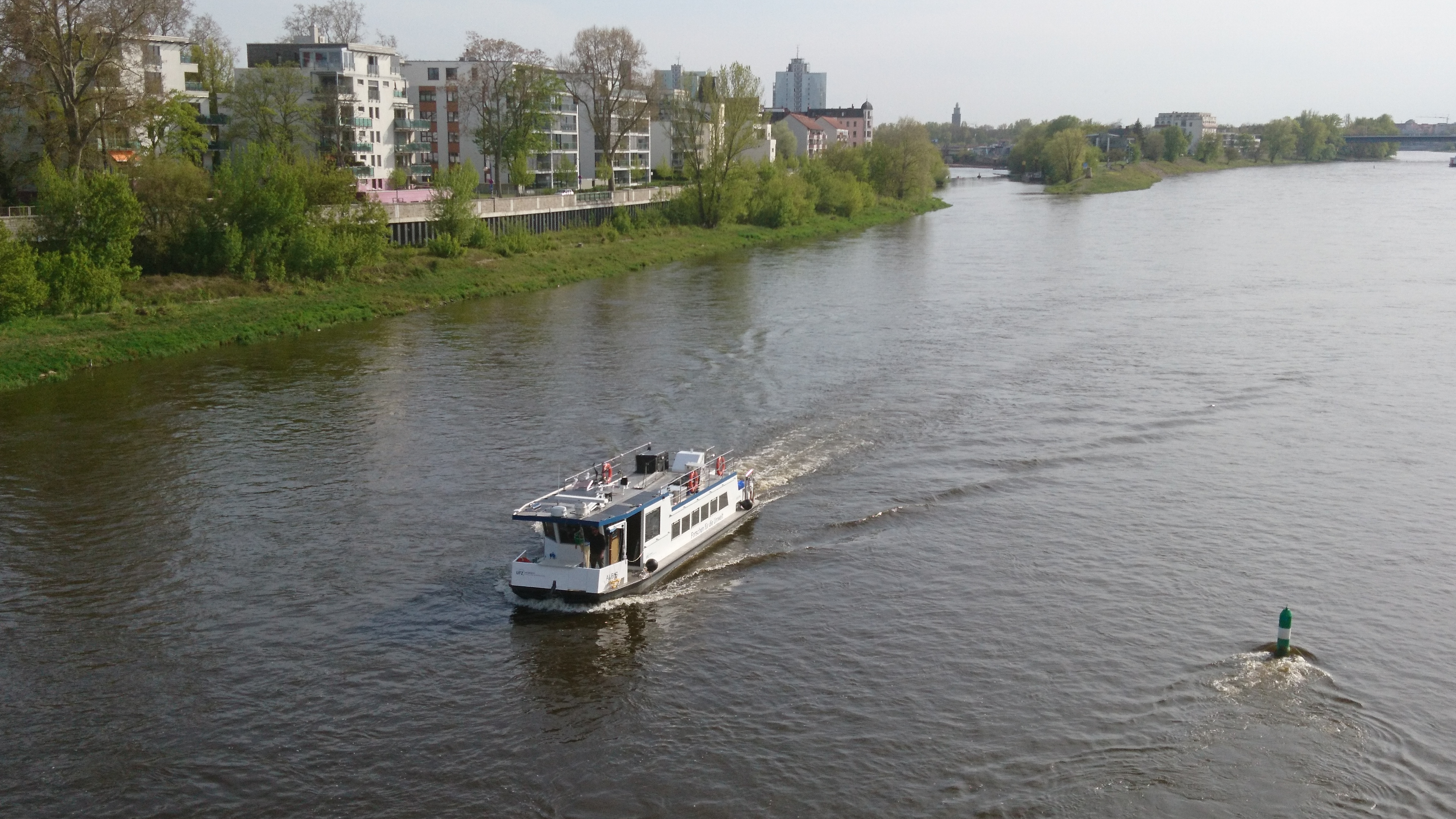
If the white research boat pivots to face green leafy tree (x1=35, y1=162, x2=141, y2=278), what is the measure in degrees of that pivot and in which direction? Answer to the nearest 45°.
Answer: approximately 90° to its right

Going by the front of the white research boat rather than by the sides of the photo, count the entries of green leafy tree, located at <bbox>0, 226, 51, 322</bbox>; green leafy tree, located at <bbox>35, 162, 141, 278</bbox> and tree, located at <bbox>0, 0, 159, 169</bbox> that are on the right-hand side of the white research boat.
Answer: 3

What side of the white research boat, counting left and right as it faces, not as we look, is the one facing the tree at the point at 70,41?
right

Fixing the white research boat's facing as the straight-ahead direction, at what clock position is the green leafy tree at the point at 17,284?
The green leafy tree is roughly at 3 o'clock from the white research boat.

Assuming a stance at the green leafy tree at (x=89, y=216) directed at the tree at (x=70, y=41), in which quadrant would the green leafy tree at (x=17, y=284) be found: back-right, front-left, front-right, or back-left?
back-left

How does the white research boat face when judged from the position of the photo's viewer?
facing the viewer and to the left of the viewer
